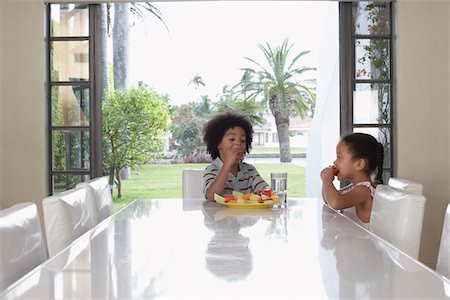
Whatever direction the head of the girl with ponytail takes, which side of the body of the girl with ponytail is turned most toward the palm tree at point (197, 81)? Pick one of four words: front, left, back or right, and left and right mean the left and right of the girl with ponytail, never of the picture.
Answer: right

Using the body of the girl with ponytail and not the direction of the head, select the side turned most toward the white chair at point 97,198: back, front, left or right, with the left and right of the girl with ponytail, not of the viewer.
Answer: front

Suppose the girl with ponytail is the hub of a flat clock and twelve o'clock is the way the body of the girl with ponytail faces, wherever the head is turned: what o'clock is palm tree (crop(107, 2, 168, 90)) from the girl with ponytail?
The palm tree is roughly at 2 o'clock from the girl with ponytail.

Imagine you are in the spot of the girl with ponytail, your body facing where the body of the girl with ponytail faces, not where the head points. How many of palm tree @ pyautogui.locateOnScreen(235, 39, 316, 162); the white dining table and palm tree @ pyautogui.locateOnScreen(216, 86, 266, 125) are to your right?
2

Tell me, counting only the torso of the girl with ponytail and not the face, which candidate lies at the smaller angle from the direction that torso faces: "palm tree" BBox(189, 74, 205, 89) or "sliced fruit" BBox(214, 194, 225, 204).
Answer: the sliced fruit

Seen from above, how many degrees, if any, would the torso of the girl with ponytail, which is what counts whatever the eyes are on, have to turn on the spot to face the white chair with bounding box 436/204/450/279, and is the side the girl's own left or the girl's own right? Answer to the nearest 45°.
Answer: approximately 90° to the girl's own left

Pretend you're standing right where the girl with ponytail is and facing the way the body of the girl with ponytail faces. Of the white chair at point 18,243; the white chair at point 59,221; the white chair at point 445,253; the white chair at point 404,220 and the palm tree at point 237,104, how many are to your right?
1

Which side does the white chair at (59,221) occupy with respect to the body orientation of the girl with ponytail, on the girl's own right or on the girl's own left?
on the girl's own left

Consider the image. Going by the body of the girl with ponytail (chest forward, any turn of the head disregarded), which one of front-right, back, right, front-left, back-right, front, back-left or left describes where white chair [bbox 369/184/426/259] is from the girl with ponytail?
left

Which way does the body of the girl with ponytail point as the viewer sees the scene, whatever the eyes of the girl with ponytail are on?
to the viewer's left
